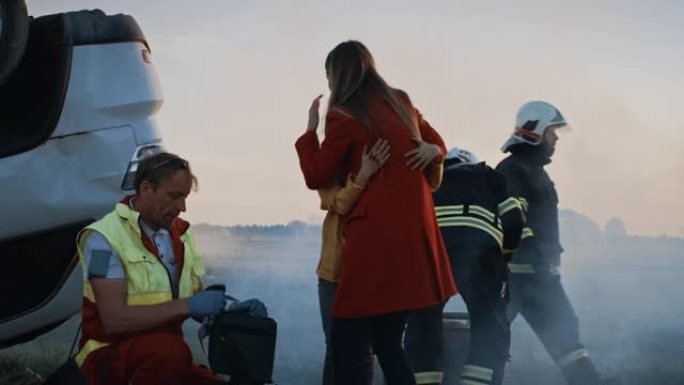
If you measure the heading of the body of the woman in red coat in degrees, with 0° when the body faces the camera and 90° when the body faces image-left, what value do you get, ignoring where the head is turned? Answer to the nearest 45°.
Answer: approximately 135°

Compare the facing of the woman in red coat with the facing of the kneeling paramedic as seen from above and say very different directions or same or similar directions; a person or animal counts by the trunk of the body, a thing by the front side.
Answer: very different directions

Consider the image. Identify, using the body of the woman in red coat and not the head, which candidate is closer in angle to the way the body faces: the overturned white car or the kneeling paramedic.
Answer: the overturned white car

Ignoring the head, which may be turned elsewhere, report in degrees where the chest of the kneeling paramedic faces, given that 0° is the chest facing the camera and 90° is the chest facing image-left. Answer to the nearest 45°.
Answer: approximately 315°

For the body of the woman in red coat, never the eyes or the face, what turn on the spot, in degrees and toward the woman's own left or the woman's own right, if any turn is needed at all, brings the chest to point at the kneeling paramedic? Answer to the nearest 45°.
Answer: approximately 90° to the woman's own left

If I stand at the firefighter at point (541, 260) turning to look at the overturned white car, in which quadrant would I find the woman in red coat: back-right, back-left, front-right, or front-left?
front-left

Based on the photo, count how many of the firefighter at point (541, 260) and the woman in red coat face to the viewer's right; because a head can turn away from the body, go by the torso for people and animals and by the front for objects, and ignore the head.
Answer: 1

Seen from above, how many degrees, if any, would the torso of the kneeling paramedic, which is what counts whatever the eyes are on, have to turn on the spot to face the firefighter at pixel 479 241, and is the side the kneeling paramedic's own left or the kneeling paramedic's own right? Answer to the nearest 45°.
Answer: approximately 90° to the kneeling paramedic's own left

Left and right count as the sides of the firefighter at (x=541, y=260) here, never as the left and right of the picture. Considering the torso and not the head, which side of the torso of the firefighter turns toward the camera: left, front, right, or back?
right

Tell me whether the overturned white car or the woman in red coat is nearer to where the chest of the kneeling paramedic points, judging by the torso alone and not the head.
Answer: the woman in red coat

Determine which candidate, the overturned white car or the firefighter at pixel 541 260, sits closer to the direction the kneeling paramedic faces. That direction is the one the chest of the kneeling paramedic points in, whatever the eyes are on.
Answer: the firefighter
